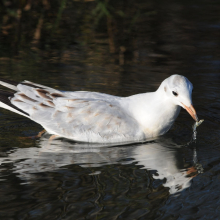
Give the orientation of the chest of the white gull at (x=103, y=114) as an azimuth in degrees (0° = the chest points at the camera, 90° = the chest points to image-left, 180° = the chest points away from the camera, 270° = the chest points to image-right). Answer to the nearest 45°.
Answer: approximately 270°
